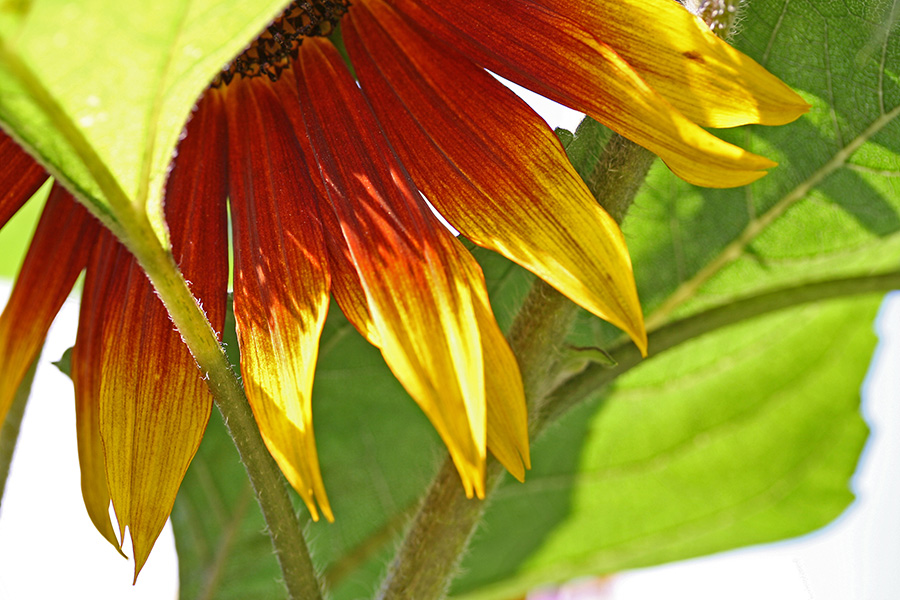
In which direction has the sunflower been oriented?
toward the camera
